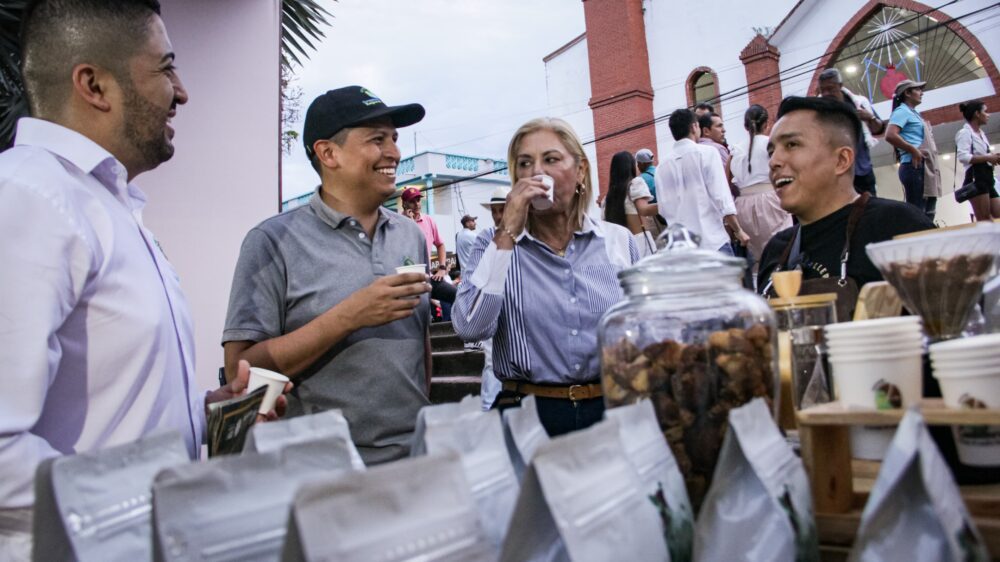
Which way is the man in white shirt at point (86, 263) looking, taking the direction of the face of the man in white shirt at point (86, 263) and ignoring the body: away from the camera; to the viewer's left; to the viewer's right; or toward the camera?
to the viewer's right

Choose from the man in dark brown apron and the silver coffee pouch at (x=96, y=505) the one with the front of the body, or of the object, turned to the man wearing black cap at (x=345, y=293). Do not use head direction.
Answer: the man in dark brown apron

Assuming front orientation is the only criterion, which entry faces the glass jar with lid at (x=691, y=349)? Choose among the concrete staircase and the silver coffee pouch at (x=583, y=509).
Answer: the concrete staircase

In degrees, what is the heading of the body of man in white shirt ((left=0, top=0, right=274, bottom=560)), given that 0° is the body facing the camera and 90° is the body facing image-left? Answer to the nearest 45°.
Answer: approximately 270°

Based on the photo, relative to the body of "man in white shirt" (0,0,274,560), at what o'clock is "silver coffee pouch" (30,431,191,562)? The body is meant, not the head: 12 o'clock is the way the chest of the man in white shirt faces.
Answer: The silver coffee pouch is roughly at 3 o'clock from the man in white shirt.

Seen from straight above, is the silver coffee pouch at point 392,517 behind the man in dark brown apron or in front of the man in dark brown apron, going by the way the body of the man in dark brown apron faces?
in front

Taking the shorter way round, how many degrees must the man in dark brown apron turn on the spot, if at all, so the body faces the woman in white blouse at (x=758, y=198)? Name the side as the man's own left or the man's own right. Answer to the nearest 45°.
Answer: approximately 135° to the man's own right

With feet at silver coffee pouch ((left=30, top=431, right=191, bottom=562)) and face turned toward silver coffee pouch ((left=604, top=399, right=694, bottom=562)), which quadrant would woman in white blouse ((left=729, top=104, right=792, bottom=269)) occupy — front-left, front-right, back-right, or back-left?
front-left

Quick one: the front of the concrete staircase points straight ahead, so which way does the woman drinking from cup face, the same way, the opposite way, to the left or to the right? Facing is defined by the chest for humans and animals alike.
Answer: the same way

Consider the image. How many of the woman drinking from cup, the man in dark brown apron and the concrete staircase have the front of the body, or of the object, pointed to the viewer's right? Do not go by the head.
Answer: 0

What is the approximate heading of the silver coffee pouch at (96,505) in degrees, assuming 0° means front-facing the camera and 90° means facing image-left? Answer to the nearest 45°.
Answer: approximately 315°

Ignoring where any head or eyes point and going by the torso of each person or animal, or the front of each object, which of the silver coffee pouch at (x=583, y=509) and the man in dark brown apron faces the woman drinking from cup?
the man in dark brown apron

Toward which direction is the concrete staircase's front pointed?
toward the camera

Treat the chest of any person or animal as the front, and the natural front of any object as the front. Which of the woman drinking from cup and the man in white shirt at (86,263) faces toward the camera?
the woman drinking from cup
